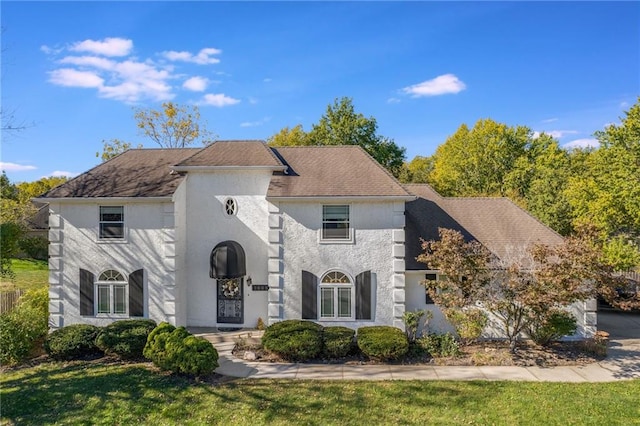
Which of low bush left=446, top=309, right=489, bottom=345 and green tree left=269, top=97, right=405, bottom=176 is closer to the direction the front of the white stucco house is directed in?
the low bush

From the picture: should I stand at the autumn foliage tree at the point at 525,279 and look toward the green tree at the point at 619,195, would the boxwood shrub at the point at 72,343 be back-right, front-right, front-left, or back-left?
back-left

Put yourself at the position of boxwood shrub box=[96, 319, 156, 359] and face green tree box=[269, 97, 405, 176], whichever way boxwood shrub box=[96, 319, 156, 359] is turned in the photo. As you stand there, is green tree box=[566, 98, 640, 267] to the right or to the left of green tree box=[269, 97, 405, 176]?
right

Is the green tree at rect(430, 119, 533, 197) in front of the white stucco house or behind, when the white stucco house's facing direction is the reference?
behind

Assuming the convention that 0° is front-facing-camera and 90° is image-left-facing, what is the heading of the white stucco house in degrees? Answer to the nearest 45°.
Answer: approximately 0°

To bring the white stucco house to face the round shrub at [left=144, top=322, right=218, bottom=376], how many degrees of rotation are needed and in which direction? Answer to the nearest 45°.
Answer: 0° — it already faces it

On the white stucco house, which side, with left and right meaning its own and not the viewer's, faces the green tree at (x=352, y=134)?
back

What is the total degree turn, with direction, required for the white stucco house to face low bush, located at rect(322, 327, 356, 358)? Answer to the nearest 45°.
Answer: approximately 45° to its left

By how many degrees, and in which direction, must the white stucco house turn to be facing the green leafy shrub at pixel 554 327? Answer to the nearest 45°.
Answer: approximately 90° to its left

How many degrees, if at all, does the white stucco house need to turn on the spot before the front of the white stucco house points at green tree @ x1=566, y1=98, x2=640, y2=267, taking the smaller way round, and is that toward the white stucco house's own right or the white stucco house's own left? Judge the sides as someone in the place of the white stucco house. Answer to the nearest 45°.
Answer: approximately 90° to the white stucco house's own left
